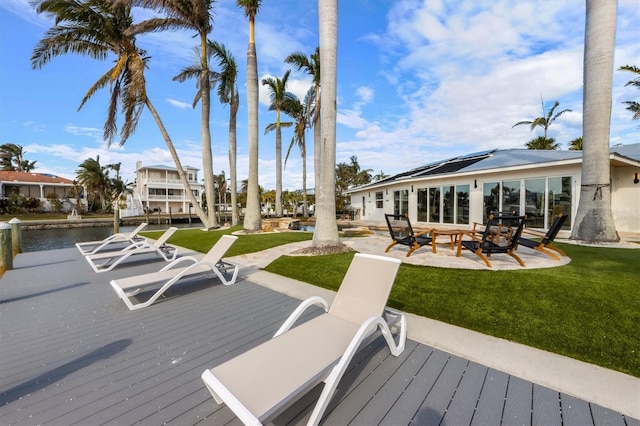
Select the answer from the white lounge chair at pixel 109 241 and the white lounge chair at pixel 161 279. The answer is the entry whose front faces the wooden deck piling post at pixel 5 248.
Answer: the white lounge chair at pixel 109 241

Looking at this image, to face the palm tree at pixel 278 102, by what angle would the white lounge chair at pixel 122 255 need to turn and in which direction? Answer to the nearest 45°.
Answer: approximately 180°

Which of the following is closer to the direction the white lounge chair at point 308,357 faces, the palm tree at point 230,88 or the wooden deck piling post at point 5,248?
the wooden deck piling post

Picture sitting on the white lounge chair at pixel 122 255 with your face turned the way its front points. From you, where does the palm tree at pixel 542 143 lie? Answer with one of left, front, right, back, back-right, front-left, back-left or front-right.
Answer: back-left

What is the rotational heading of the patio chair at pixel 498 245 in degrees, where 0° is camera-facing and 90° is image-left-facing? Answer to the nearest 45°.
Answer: approximately 135°

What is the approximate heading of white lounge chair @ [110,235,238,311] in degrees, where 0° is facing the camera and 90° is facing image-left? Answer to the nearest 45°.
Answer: approximately 45°

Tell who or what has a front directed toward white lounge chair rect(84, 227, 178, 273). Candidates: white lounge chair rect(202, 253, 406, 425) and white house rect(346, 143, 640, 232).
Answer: the white house

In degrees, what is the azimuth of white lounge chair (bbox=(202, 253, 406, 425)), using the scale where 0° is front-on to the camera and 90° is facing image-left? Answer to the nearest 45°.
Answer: approximately 45°

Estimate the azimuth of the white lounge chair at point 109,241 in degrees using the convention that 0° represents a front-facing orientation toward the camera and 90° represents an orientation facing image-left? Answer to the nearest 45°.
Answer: approximately 45°

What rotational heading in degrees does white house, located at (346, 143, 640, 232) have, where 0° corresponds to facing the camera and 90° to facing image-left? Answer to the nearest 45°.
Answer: approximately 45°

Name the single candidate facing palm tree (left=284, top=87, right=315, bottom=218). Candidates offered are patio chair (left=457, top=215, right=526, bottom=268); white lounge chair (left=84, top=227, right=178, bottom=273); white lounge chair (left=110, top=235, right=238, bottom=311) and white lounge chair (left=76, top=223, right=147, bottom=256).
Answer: the patio chair

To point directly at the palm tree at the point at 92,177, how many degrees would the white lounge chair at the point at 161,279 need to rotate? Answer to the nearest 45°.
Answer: approximately 135° to its right
